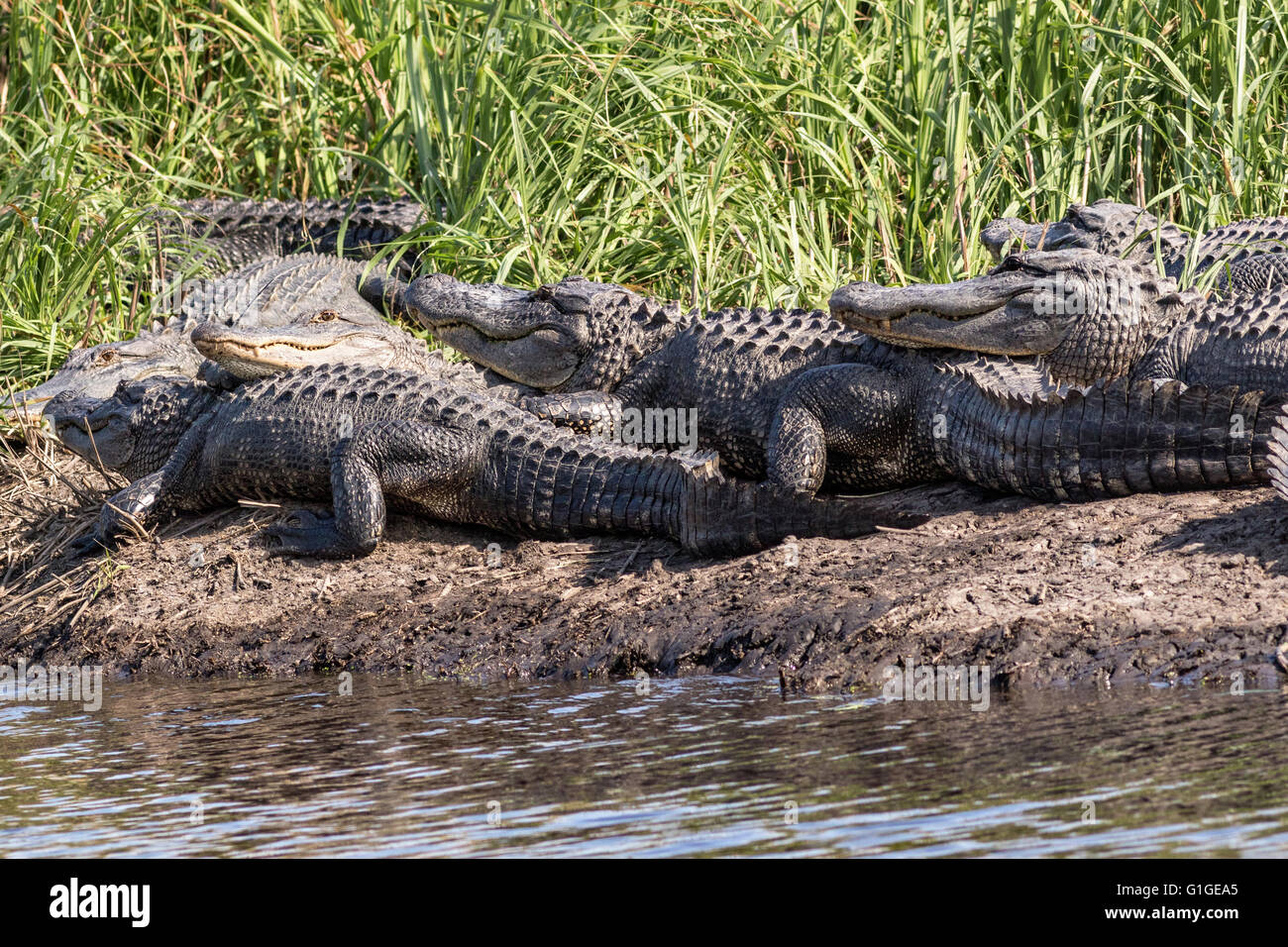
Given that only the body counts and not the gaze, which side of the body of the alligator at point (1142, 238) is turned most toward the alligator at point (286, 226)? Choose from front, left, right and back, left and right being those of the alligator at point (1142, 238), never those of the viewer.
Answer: front

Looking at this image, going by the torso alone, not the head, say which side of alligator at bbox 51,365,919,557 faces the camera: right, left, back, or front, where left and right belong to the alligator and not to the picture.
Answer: left

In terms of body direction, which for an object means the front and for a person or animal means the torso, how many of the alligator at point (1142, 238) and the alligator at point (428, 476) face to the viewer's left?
2

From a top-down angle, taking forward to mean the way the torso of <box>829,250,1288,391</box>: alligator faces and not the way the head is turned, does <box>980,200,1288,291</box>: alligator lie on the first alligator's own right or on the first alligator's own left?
on the first alligator's own right

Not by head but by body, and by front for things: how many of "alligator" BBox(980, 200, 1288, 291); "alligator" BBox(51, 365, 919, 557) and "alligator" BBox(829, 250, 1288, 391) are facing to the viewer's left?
3

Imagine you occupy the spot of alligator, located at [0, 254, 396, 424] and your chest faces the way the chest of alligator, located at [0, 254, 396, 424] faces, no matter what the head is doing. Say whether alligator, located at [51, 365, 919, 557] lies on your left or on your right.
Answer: on your left

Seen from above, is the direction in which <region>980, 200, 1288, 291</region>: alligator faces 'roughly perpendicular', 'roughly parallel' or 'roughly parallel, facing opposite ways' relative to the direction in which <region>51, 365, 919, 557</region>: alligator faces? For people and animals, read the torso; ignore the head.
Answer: roughly parallel

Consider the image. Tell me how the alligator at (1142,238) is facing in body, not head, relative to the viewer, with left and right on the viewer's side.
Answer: facing to the left of the viewer

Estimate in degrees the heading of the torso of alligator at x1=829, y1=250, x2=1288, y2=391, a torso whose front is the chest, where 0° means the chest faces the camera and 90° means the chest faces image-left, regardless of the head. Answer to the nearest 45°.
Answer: approximately 90°

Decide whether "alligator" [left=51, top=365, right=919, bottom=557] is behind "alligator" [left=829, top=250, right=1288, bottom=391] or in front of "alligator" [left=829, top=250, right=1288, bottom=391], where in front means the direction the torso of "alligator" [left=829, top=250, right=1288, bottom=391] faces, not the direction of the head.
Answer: in front

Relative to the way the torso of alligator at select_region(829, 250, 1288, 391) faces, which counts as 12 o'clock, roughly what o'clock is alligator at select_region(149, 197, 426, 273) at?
alligator at select_region(149, 197, 426, 273) is roughly at 1 o'clock from alligator at select_region(829, 250, 1288, 391).

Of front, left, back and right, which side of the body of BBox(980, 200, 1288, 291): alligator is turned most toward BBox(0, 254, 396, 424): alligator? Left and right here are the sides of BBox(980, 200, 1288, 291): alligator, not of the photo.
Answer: front
